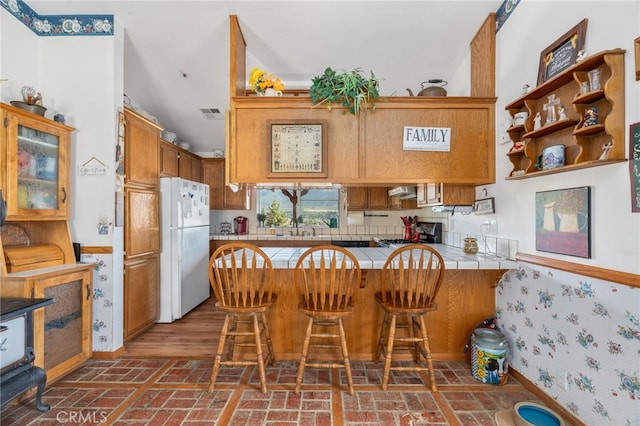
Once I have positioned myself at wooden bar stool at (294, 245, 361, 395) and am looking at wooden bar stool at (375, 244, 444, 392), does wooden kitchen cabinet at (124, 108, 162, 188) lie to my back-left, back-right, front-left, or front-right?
back-left

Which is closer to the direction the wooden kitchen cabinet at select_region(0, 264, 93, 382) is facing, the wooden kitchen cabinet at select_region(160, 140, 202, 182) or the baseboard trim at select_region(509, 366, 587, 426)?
the baseboard trim

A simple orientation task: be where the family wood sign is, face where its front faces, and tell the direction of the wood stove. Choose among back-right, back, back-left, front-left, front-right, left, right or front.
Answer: front-right

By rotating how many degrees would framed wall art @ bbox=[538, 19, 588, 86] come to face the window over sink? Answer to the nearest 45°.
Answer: approximately 90° to its right

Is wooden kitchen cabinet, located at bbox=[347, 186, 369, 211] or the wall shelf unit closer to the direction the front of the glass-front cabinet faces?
the wall shelf unit

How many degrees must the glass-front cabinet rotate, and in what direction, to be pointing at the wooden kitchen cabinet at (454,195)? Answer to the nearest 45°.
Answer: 0° — it already faces it

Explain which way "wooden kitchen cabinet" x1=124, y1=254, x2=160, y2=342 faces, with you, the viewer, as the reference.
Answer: facing the viewer and to the right of the viewer

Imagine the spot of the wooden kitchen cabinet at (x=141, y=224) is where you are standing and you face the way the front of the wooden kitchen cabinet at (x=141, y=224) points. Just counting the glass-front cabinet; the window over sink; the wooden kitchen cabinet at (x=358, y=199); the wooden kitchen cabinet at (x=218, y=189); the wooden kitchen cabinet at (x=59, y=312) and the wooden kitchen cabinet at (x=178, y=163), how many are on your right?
2

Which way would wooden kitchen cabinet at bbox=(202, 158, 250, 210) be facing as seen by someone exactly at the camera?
facing the viewer

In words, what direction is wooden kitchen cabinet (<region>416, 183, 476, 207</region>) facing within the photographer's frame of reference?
facing the viewer and to the left of the viewer

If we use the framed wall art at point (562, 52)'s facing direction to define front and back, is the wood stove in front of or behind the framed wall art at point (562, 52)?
in front

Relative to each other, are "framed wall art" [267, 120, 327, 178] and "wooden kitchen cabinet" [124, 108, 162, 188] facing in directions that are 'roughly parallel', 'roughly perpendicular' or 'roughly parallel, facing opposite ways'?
roughly perpendicular

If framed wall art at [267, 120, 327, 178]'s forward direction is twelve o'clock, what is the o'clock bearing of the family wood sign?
The family wood sign is roughly at 9 o'clock from the framed wall art.

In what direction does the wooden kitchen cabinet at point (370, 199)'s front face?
toward the camera

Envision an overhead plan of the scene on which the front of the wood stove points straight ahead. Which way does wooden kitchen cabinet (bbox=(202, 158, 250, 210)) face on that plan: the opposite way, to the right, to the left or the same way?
to the right
